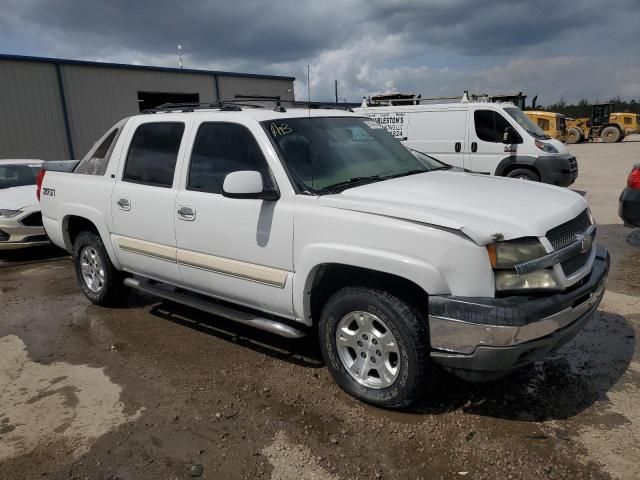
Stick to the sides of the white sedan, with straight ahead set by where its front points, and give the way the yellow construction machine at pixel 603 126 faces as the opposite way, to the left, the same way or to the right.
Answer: the opposite way

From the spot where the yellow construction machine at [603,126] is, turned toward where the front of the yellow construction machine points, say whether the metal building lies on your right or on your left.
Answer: on your left

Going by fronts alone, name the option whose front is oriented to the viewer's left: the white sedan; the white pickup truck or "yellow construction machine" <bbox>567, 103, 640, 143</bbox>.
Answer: the yellow construction machine

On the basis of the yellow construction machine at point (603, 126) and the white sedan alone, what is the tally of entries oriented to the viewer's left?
1

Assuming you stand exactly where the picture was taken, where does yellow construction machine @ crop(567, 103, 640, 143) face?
facing to the left of the viewer
